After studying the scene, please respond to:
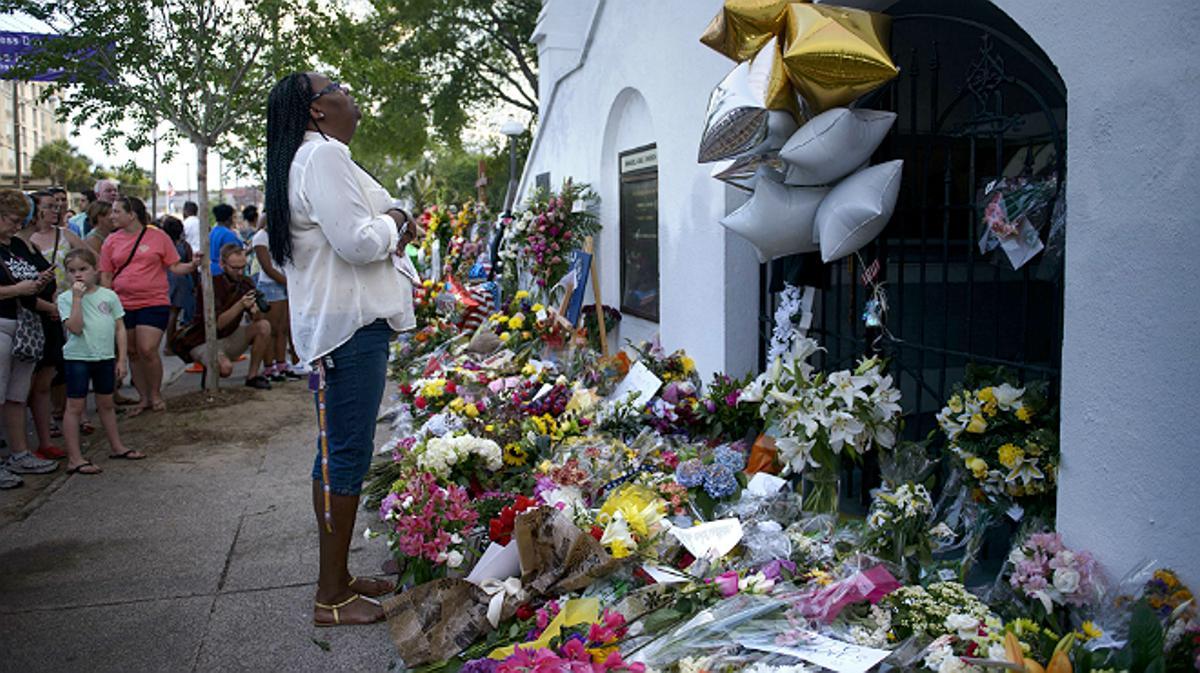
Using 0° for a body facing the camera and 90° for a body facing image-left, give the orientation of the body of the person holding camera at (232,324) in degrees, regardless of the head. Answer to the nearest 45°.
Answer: approximately 315°

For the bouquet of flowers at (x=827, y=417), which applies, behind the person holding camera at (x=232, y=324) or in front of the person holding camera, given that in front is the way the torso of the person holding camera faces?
in front

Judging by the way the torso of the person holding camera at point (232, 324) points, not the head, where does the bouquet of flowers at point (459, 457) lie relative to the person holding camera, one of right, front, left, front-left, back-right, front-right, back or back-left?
front-right

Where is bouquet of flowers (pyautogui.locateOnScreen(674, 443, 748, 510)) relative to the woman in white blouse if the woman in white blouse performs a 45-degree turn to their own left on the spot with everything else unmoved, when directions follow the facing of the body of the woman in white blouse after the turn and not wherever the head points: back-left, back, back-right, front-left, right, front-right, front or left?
front-right

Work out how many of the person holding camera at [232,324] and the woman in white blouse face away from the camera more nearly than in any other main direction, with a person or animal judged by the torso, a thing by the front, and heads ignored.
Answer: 0

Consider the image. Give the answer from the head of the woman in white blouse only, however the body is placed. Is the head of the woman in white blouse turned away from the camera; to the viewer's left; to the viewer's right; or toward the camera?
to the viewer's right

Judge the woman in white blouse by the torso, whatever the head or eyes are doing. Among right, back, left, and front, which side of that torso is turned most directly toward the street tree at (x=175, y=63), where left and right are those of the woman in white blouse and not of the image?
left

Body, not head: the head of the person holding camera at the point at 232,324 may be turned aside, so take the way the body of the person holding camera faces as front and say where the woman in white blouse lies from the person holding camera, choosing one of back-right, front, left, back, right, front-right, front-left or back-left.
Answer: front-right

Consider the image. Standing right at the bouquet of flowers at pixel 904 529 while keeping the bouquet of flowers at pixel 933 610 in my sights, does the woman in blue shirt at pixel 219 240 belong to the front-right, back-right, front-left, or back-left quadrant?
back-right

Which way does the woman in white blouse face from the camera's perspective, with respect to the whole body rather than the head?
to the viewer's right

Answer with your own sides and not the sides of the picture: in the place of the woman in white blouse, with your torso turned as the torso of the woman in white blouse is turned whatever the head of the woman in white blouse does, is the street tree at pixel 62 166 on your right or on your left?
on your left

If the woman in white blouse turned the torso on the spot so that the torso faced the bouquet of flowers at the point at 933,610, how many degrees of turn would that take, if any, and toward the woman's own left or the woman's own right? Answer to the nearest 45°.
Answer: approximately 45° to the woman's own right

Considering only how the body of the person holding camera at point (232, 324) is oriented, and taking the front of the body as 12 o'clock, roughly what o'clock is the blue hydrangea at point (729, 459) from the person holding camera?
The blue hydrangea is roughly at 1 o'clock from the person holding camera.

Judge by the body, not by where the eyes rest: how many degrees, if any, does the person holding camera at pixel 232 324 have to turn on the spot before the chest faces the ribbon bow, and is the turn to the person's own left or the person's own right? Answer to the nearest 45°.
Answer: approximately 45° to the person's own right
